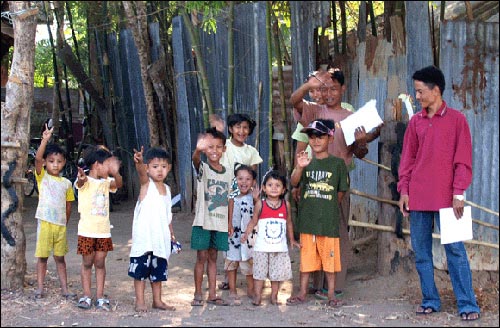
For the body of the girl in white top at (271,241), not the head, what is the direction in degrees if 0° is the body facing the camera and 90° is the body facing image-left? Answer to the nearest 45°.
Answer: approximately 0°

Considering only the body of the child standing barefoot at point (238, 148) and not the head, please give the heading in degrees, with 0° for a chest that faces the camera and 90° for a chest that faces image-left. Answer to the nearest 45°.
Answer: approximately 0°
